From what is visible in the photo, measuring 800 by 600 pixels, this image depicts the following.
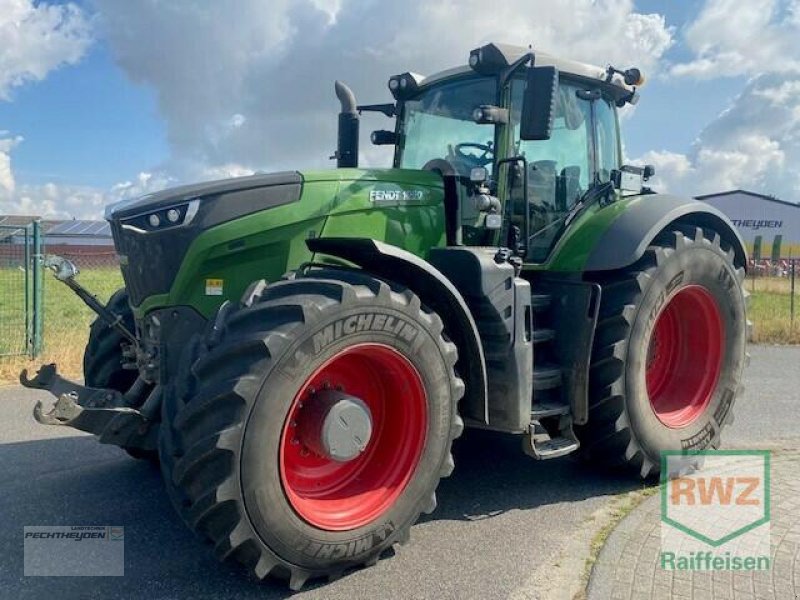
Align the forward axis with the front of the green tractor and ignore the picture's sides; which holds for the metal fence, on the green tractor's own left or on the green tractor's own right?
on the green tractor's own right

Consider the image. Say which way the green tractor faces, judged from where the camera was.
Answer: facing the viewer and to the left of the viewer
